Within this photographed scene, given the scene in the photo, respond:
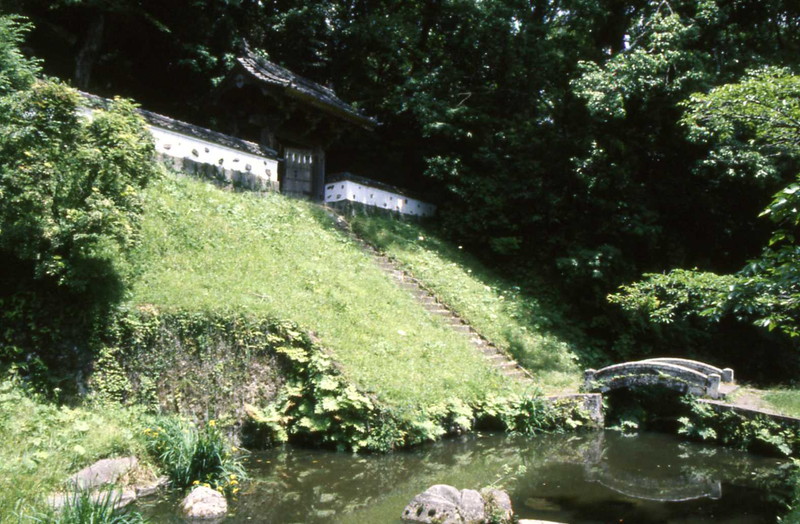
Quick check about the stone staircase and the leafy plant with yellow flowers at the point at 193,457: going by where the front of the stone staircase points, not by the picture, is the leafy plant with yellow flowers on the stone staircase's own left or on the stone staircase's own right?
on the stone staircase's own right

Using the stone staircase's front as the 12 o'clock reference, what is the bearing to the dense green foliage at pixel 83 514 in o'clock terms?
The dense green foliage is roughly at 2 o'clock from the stone staircase.

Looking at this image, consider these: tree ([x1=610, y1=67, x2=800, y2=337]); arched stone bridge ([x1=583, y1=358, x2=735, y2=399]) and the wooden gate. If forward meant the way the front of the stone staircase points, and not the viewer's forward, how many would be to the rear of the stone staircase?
1

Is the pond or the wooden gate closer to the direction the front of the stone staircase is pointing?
the pond

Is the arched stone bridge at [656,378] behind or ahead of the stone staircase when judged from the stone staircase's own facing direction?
ahead

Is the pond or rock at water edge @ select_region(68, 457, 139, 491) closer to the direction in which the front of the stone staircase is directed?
the pond

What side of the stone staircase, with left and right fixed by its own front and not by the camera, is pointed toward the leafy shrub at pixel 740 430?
front

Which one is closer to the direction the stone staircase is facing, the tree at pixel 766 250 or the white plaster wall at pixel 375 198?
the tree

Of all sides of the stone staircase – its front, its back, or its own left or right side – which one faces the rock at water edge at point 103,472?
right

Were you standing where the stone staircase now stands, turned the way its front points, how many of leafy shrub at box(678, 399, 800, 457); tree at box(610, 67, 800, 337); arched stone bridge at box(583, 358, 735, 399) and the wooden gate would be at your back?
1

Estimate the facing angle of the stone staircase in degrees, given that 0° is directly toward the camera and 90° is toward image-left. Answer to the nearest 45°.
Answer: approximately 315°

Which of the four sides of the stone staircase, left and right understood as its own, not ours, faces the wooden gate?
back

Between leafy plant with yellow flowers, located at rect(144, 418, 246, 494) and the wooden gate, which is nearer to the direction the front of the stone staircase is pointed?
the leafy plant with yellow flowers
